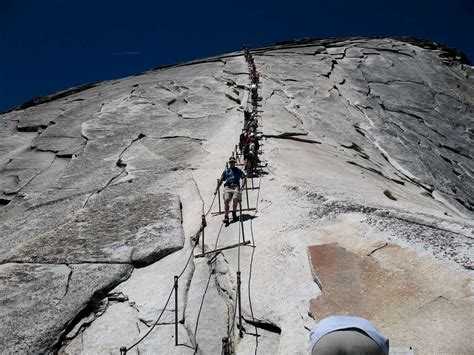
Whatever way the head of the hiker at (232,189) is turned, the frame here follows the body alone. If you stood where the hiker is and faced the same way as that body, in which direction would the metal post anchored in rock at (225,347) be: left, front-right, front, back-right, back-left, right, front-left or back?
front

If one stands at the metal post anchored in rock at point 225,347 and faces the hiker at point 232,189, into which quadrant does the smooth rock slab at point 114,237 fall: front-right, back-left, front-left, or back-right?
front-left

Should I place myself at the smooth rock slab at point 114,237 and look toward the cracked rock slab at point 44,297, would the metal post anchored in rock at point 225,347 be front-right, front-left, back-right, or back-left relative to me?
front-left

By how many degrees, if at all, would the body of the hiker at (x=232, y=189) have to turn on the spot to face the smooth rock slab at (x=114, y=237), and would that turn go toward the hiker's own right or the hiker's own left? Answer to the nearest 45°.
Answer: approximately 45° to the hiker's own right

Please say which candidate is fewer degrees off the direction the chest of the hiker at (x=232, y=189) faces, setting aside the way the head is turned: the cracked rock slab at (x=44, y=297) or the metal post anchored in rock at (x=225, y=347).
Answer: the metal post anchored in rock

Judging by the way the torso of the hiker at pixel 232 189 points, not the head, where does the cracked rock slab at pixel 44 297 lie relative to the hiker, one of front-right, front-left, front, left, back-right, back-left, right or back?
front-right

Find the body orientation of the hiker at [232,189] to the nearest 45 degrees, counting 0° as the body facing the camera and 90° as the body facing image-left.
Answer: approximately 0°

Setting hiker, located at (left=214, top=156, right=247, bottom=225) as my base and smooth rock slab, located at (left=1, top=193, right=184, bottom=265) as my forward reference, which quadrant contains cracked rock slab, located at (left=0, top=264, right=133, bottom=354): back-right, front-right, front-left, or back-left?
front-left

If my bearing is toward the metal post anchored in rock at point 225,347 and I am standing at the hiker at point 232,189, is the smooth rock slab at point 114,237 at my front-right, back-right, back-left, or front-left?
front-right

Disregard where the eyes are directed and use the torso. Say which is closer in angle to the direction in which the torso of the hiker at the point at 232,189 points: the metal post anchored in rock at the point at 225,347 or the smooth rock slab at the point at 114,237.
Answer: the metal post anchored in rock

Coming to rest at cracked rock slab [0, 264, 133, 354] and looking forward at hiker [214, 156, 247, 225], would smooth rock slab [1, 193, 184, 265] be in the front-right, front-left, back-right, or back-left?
front-left
